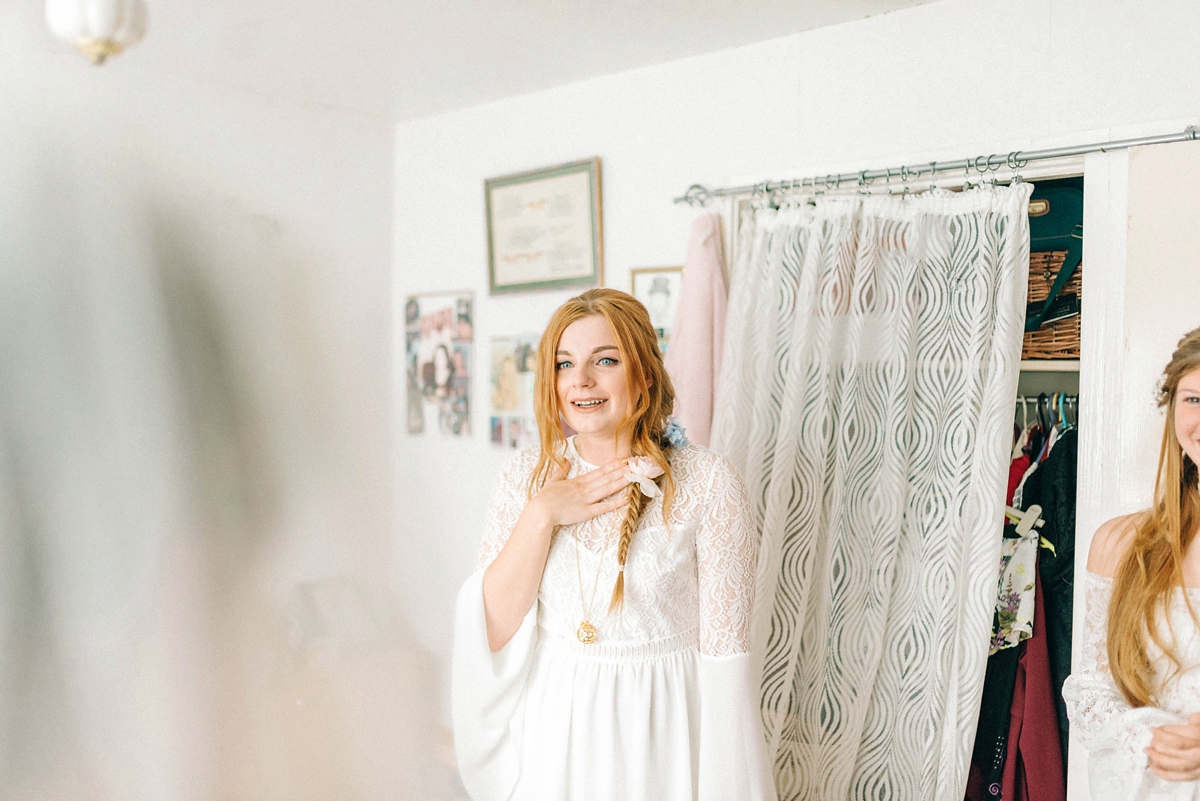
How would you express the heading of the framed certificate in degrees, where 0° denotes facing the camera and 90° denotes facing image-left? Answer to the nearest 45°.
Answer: approximately 45°

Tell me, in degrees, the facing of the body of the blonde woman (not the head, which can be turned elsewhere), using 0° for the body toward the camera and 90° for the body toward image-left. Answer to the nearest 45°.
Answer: approximately 0°
